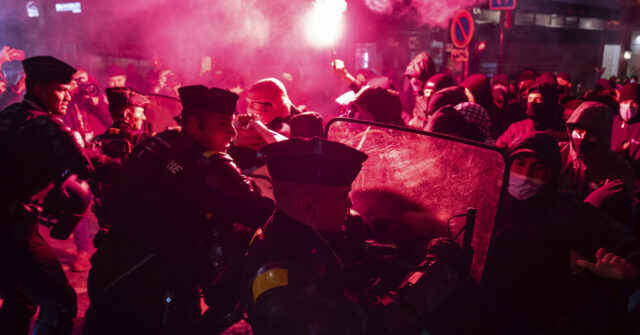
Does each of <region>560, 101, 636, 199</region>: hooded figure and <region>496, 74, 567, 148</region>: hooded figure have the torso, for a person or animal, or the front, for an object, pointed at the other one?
no

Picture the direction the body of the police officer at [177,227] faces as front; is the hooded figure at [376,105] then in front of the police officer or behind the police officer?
in front

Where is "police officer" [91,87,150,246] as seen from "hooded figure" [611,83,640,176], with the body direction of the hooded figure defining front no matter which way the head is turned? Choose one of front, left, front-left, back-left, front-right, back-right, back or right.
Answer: front

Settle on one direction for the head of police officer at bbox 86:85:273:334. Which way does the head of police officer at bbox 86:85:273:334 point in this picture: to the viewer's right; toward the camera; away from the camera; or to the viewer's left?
to the viewer's right

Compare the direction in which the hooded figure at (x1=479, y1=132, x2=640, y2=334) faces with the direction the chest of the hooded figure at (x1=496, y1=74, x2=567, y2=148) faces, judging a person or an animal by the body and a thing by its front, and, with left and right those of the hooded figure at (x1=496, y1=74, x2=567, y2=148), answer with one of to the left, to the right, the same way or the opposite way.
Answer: the same way

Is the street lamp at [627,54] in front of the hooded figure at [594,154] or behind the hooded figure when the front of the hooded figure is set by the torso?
behind

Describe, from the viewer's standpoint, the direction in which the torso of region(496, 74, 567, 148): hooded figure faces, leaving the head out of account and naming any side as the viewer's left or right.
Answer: facing the viewer and to the left of the viewer

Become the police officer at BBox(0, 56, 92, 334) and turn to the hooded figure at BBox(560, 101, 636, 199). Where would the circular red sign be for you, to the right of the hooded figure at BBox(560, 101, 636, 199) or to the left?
left

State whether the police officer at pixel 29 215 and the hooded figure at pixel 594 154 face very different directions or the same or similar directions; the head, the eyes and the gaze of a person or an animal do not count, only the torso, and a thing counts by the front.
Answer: very different directions

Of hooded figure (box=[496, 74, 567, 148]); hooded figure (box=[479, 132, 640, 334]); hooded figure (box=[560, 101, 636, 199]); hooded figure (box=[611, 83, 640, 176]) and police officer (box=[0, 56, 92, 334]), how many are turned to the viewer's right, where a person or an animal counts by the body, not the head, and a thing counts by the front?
1

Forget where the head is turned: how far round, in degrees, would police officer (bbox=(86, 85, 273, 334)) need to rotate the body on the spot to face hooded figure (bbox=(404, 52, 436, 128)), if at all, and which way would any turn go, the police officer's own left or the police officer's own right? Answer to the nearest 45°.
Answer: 0° — they already face them

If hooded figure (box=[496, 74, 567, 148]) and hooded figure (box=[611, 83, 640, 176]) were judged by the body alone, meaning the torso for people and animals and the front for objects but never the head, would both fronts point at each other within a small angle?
no

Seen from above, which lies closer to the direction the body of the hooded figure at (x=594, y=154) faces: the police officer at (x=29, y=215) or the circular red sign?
the police officer

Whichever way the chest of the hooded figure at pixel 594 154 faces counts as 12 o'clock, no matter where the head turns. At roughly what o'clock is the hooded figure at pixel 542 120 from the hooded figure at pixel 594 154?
the hooded figure at pixel 542 120 is roughly at 4 o'clock from the hooded figure at pixel 594 154.

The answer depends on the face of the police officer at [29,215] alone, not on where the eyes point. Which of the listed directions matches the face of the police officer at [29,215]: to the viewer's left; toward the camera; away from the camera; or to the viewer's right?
to the viewer's right

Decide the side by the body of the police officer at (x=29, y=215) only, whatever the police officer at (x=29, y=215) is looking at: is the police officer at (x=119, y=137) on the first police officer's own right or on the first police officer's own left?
on the first police officer's own left

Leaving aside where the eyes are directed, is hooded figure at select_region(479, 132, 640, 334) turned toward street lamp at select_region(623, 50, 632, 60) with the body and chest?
no

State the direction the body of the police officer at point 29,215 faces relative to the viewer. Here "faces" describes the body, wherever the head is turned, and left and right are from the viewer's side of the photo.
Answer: facing to the right of the viewer

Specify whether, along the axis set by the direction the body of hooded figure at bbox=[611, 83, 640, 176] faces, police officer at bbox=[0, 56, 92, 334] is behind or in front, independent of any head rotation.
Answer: in front
